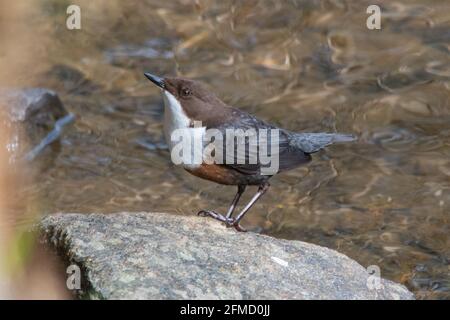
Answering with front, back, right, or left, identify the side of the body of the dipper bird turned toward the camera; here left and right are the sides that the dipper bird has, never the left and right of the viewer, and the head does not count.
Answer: left

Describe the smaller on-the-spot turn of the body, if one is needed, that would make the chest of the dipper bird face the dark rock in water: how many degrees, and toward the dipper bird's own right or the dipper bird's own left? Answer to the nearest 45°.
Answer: approximately 45° to the dipper bird's own right
